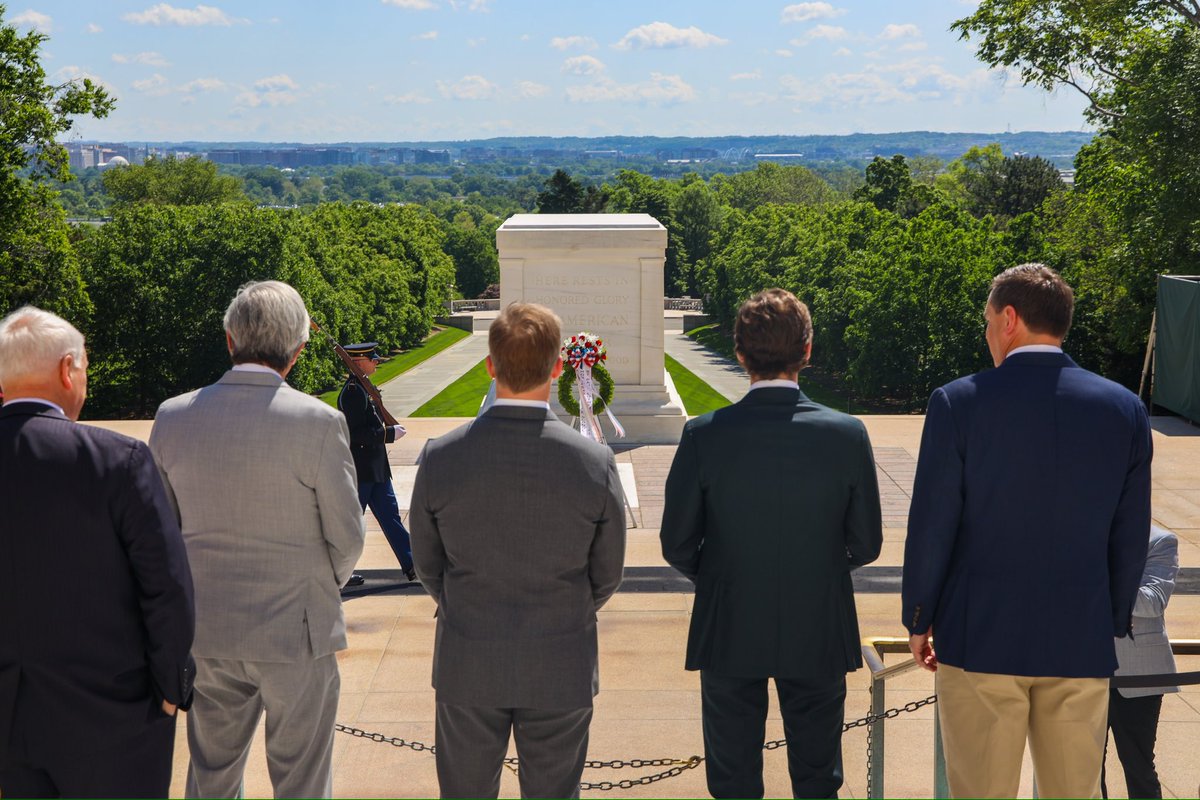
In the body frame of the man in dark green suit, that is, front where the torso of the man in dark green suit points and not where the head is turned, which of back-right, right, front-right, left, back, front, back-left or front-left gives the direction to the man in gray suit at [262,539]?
left

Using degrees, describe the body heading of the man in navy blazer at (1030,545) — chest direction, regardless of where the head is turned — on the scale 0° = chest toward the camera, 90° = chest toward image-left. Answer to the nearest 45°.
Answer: approximately 180°

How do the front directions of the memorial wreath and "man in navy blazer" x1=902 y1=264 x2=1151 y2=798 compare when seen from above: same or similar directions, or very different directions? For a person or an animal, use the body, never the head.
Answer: very different directions

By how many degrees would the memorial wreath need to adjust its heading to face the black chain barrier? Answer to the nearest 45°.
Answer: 0° — it already faces it

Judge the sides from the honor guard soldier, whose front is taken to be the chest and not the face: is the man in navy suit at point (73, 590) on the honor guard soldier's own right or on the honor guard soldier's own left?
on the honor guard soldier's own right

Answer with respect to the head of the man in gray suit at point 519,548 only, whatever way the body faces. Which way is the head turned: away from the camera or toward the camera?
away from the camera

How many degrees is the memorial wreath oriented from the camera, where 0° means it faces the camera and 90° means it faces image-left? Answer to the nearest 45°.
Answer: approximately 0°

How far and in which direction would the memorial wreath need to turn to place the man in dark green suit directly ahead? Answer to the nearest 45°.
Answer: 0° — it already faces them

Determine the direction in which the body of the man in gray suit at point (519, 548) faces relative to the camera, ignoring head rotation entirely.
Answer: away from the camera

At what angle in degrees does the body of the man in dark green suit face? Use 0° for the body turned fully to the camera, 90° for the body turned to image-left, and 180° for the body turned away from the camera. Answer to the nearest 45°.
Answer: approximately 180°

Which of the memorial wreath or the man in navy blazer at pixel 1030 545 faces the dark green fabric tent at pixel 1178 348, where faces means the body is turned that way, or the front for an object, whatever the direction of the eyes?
the man in navy blazer

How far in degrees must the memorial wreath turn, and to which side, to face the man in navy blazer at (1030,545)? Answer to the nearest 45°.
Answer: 0° — it already faces them
